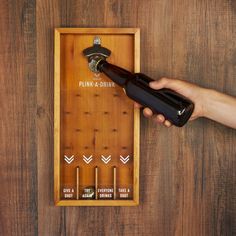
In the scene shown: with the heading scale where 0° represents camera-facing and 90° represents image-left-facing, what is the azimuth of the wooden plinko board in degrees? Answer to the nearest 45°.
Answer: approximately 0°
